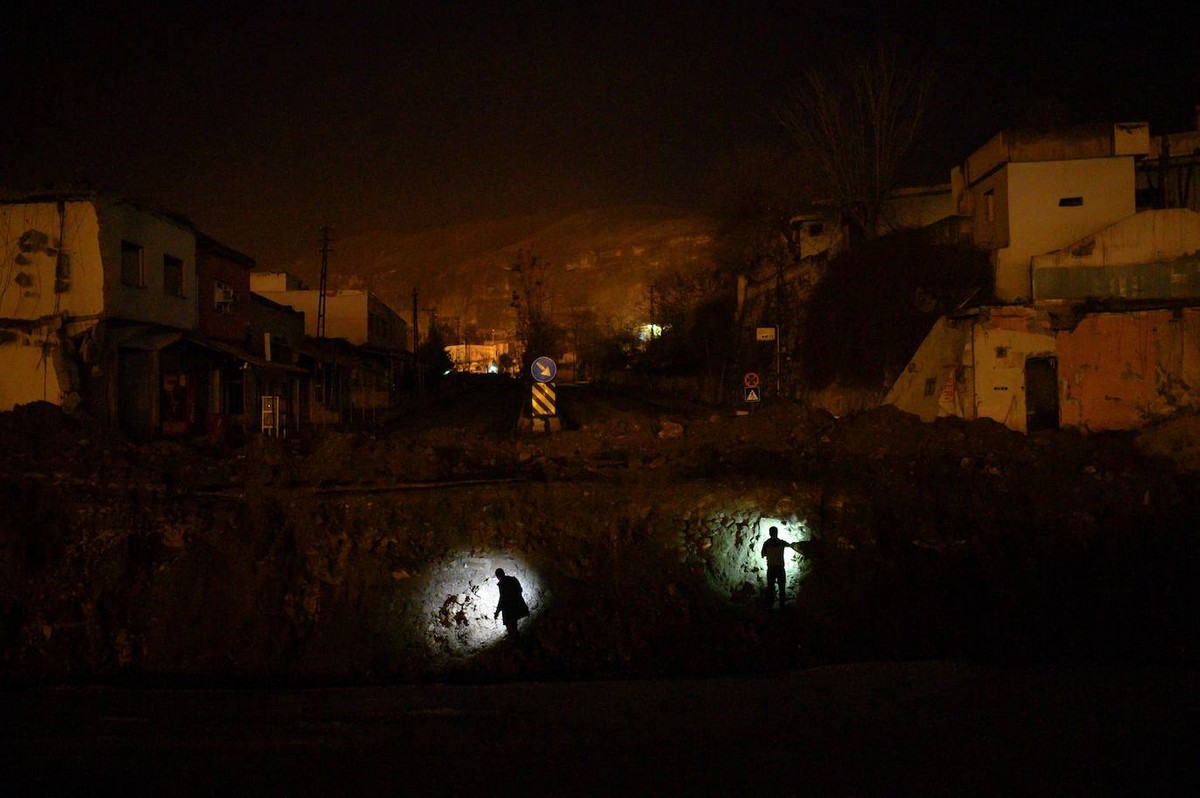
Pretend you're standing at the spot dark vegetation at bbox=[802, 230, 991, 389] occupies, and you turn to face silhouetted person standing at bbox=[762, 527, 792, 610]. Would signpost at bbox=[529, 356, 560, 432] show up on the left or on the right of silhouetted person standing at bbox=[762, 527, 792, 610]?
right
